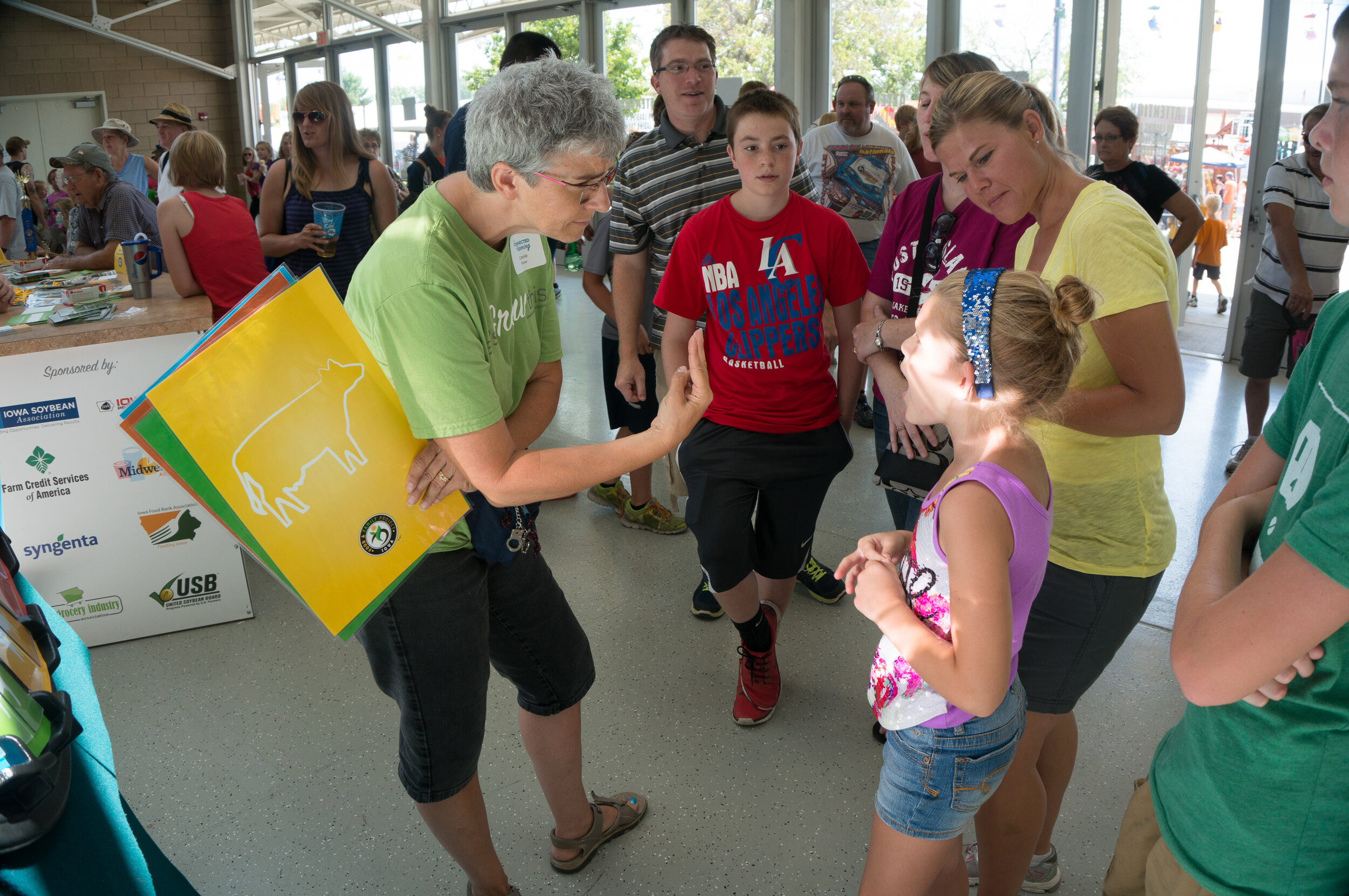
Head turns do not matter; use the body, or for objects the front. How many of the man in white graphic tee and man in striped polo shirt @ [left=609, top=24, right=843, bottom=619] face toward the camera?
2

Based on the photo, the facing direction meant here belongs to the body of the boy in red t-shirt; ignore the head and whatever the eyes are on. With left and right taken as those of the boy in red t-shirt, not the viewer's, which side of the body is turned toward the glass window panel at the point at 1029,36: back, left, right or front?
back

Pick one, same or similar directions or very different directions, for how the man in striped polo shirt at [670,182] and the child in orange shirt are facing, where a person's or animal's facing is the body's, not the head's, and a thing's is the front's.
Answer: very different directions

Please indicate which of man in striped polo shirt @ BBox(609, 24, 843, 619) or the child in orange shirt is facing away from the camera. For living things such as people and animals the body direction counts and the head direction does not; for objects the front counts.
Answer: the child in orange shirt

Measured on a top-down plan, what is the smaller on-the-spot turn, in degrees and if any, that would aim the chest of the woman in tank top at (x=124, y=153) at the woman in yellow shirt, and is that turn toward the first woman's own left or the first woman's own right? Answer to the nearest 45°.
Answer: approximately 45° to the first woman's own left

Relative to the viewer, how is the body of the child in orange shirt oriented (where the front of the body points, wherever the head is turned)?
away from the camera

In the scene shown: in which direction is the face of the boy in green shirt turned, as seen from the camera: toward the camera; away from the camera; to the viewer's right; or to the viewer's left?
to the viewer's left

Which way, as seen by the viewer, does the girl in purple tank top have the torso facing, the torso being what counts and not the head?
to the viewer's left

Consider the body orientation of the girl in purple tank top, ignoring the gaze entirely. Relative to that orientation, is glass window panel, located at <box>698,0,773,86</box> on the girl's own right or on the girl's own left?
on the girl's own right

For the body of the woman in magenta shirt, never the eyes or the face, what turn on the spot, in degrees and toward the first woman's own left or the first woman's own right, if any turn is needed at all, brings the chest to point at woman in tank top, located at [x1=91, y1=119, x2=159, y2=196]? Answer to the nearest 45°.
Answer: approximately 90° to the first woman's own right

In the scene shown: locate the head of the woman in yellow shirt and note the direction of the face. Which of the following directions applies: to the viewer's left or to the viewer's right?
to the viewer's left

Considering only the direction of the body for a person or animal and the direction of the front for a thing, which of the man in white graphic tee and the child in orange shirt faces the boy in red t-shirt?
the man in white graphic tee
